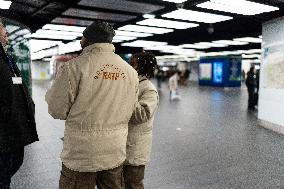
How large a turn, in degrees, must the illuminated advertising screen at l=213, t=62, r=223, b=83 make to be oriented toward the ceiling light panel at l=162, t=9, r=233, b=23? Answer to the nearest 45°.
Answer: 0° — it already faces it

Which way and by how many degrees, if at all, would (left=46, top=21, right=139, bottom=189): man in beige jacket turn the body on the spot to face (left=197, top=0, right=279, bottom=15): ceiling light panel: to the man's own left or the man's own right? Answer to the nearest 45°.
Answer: approximately 90° to the man's own right

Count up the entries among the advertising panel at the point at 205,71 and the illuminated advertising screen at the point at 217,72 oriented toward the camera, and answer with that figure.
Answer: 2

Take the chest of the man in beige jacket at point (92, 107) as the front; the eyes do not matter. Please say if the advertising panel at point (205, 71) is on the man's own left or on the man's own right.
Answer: on the man's own right

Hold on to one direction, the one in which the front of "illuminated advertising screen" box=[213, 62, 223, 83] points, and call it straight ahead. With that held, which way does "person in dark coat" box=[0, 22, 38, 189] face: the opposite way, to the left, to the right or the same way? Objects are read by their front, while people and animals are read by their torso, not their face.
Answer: to the left

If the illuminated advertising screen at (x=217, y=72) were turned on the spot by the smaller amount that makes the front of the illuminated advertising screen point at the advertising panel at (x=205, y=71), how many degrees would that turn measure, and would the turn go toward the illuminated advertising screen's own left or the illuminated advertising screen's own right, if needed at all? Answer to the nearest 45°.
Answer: approximately 135° to the illuminated advertising screen's own right

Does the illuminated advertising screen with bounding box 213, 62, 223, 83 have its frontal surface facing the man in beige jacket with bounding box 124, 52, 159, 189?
yes

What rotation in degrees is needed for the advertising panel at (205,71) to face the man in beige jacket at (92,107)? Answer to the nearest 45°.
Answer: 0° — it already faces them

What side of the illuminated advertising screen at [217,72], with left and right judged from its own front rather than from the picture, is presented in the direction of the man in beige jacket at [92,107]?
front

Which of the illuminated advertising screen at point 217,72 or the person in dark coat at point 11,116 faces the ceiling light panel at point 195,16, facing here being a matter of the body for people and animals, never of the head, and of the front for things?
the illuminated advertising screen

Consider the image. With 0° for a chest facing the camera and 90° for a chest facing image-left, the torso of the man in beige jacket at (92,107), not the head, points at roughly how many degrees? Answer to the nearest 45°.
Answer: approximately 135°
